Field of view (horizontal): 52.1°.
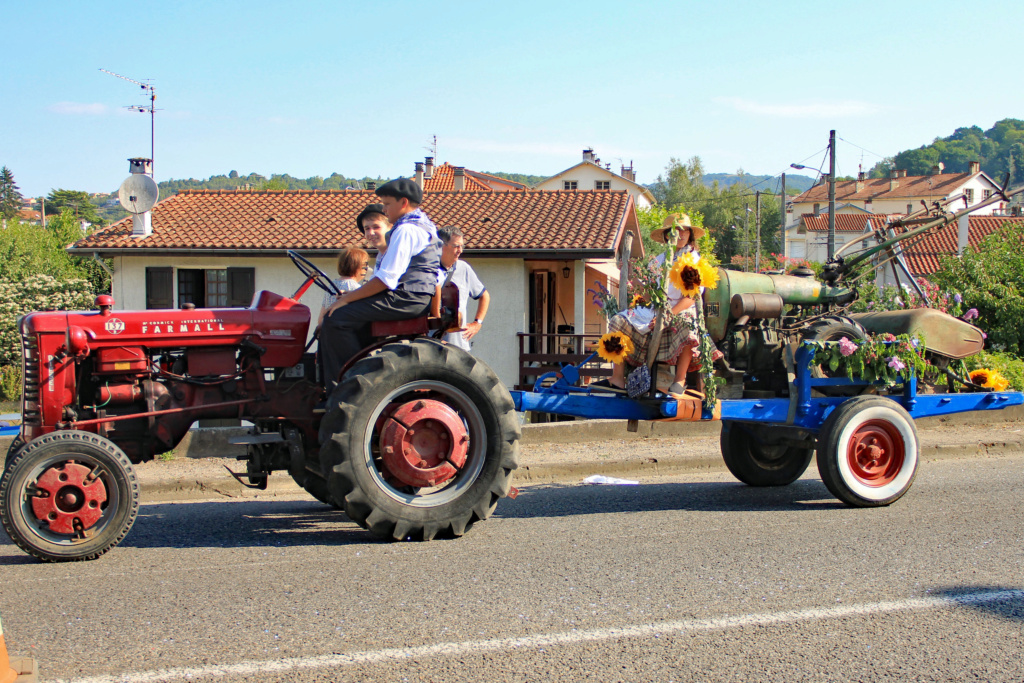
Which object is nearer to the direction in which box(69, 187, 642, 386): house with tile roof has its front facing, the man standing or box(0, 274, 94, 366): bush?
the man standing

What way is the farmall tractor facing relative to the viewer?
to the viewer's left

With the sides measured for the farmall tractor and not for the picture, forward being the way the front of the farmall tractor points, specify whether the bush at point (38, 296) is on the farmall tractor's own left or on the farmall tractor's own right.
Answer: on the farmall tractor's own right

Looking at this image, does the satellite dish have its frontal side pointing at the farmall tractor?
yes

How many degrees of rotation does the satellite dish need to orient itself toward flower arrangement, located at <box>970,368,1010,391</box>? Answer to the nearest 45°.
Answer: approximately 45° to its left

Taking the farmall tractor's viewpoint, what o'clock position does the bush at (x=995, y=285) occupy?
The bush is roughly at 5 o'clock from the farmall tractor.

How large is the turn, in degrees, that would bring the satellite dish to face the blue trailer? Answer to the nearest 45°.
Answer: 0° — it already faces it

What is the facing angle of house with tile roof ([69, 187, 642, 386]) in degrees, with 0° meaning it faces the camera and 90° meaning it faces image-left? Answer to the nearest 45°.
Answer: approximately 0°

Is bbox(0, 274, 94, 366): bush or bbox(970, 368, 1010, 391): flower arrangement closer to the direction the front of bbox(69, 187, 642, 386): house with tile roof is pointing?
the flower arrangement

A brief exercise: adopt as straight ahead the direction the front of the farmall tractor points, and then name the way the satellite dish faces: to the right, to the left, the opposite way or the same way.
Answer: to the left
